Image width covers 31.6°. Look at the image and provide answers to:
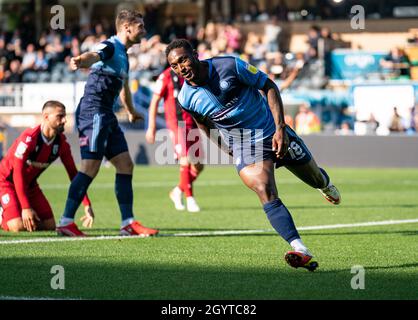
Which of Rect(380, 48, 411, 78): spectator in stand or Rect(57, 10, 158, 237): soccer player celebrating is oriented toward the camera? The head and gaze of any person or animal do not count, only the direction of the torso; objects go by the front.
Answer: the spectator in stand

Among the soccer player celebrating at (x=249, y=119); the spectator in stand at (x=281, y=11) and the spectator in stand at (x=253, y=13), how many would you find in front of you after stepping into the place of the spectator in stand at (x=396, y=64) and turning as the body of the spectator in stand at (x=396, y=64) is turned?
1

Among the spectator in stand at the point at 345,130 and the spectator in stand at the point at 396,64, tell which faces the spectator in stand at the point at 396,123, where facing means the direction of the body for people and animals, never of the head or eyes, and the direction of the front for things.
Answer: the spectator in stand at the point at 396,64

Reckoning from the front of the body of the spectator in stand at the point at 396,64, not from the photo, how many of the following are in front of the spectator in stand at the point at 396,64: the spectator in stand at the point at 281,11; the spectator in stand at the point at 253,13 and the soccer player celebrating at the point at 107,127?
1

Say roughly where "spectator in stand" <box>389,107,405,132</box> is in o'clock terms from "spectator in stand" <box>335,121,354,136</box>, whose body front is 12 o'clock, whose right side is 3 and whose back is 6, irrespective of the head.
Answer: "spectator in stand" <box>389,107,405,132</box> is roughly at 9 o'clock from "spectator in stand" <box>335,121,354,136</box>.

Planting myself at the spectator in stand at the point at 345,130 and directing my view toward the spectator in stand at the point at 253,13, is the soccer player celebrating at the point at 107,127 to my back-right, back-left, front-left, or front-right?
back-left

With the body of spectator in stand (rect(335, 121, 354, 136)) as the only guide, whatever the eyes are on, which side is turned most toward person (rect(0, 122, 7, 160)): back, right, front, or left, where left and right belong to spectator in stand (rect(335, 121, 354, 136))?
right

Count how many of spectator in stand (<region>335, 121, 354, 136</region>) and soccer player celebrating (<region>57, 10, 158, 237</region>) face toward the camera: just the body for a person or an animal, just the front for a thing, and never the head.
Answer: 1

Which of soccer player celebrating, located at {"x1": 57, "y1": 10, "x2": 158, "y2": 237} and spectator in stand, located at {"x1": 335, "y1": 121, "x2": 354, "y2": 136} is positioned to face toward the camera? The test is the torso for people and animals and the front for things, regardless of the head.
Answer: the spectator in stand

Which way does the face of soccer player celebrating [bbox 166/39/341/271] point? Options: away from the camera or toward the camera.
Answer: toward the camera

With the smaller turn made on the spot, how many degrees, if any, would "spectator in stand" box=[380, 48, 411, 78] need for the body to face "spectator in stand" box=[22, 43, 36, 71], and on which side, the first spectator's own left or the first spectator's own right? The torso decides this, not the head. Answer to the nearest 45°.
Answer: approximately 90° to the first spectator's own right

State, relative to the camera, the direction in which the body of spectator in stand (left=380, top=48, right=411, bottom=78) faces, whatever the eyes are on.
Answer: toward the camera

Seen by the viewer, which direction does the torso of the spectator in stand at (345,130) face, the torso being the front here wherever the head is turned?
toward the camera

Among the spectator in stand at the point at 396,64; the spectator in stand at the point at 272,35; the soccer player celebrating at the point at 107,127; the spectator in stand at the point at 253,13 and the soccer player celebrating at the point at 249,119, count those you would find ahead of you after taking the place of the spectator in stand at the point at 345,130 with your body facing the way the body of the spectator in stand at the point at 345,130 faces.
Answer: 2

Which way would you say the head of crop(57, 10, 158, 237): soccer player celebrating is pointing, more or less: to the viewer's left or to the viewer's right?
to the viewer's right

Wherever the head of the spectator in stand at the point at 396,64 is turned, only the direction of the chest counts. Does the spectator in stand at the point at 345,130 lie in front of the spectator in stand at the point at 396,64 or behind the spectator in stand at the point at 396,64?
in front
